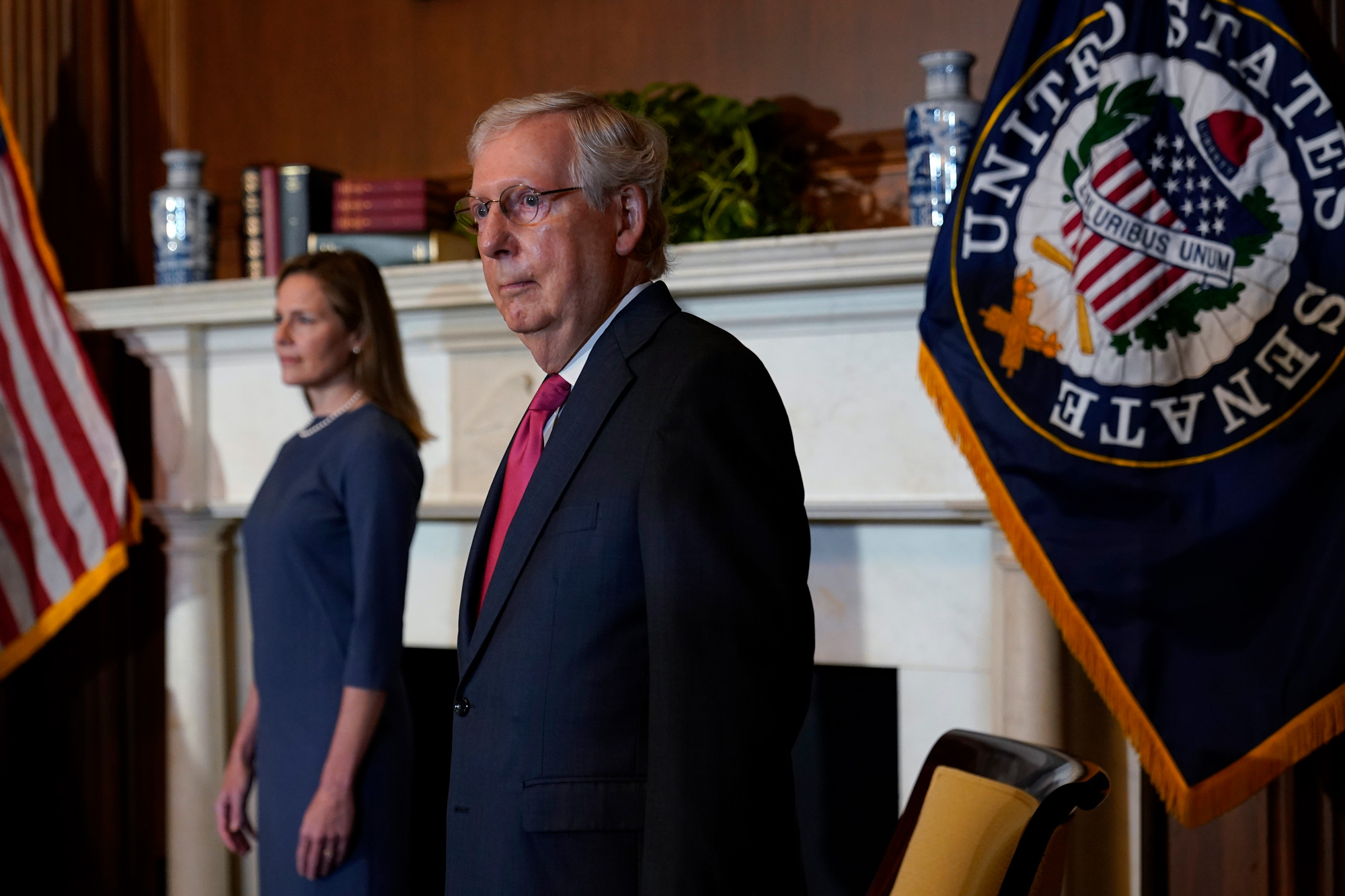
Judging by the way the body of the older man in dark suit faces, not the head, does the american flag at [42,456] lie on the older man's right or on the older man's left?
on the older man's right

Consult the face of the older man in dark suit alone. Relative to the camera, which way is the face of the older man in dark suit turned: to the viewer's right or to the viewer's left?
to the viewer's left

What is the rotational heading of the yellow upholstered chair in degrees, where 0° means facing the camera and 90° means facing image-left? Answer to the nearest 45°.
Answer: approximately 45°

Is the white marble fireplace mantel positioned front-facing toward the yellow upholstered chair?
no

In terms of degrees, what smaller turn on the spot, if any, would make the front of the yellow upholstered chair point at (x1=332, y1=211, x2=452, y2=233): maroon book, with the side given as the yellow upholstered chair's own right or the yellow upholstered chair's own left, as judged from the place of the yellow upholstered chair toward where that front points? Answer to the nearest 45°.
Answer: approximately 90° to the yellow upholstered chair's own right

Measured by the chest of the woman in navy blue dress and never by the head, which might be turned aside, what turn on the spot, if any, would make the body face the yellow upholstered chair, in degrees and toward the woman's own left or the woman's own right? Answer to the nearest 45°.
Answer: approximately 90° to the woman's own left

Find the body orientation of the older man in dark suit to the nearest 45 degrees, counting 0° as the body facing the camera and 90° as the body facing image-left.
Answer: approximately 45°

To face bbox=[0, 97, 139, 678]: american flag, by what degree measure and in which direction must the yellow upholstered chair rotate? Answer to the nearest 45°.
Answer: approximately 90° to its right

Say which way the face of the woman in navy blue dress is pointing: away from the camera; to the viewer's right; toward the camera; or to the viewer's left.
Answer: to the viewer's left
